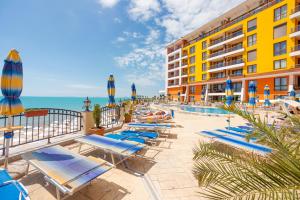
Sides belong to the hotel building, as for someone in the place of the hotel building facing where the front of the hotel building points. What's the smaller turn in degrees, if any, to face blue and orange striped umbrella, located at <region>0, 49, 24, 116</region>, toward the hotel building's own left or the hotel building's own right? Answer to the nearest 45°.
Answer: approximately 45° to the hotel building's own left

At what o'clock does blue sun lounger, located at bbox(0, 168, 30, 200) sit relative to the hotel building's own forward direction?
The blue sun lounger is roughly at 11 o'clock from the hotel building.

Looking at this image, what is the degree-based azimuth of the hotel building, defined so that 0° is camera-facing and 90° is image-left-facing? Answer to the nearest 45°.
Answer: approximately 45°

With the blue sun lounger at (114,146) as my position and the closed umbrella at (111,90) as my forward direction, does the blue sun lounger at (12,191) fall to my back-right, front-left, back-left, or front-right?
back-left

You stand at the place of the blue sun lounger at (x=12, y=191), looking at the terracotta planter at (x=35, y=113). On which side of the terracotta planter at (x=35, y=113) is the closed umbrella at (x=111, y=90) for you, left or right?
right

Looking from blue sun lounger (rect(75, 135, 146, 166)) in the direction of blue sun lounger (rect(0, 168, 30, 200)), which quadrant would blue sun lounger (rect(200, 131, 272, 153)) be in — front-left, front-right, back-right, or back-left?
back-left
